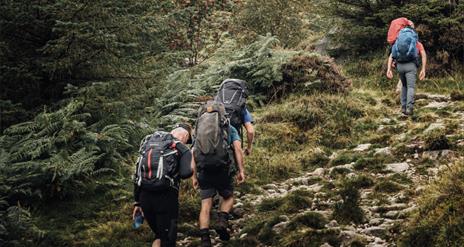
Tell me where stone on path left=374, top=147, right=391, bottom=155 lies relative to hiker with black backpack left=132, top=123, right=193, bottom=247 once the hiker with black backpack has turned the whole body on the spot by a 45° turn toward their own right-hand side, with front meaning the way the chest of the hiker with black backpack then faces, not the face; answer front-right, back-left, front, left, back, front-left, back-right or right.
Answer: front-left

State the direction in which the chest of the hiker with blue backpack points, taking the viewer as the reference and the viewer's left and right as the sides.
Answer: facing away from the viewer

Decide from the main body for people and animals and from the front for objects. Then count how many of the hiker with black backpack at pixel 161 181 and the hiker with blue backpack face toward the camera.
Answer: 0

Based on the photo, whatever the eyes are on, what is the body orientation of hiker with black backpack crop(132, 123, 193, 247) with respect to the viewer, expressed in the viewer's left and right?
facing away from the viewer and to the right of the viewer

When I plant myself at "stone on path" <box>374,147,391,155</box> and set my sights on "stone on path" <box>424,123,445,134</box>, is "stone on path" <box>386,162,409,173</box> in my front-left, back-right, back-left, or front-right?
back-right

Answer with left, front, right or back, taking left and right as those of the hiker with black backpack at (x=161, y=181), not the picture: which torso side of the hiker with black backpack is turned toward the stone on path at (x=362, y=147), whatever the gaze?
front

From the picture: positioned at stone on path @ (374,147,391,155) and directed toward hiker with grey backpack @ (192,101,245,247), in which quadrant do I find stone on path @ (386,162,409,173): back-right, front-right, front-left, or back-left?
front-left

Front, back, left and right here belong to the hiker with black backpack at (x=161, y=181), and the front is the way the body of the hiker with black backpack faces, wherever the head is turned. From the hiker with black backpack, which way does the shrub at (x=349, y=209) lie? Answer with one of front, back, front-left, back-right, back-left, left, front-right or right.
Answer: front-right

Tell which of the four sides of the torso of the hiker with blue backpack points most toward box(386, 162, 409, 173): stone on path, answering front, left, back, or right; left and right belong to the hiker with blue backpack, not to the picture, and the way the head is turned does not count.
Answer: back

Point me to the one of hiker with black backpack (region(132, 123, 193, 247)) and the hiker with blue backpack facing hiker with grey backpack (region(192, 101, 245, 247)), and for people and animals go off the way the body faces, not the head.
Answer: hiker with black backpack (region(132, 123, 193, 247))

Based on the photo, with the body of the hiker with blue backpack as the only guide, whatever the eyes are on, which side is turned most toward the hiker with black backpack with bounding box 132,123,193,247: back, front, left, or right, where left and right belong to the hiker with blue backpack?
back

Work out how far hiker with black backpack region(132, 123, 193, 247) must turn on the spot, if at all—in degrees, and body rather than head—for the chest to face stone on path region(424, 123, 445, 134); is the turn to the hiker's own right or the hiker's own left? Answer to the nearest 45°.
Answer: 0° — they already face it

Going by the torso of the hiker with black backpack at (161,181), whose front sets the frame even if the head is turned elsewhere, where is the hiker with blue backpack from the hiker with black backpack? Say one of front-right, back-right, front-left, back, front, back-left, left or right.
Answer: front

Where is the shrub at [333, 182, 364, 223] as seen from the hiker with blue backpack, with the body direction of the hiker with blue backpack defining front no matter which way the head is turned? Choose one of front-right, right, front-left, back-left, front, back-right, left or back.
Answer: back
